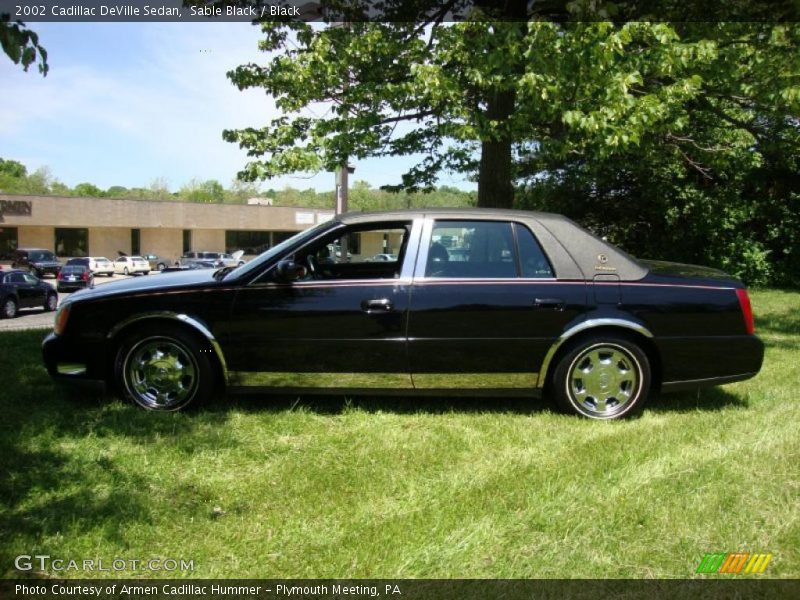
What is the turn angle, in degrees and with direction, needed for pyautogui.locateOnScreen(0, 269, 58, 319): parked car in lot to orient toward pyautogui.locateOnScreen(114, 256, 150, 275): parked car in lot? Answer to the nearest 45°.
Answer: approximately 45° to its left

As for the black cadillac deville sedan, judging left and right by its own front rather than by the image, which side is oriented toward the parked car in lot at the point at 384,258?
right

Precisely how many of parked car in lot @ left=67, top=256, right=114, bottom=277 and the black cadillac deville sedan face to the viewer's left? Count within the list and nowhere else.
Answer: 1

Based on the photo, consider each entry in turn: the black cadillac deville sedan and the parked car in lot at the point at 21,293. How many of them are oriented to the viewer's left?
1

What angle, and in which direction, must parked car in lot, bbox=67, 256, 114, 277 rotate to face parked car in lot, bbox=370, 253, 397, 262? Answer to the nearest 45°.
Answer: approximately 45° to its right

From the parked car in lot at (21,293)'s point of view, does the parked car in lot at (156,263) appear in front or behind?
in front

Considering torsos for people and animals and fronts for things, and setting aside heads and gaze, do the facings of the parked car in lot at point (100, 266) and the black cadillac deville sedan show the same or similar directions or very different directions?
very different directions

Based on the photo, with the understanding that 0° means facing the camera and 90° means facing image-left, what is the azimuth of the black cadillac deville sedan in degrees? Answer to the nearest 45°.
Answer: approximately 90°

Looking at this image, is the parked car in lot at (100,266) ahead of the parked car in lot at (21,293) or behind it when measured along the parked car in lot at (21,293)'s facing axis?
ahead

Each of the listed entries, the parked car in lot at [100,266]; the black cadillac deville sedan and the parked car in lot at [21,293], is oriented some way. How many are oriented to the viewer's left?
1
